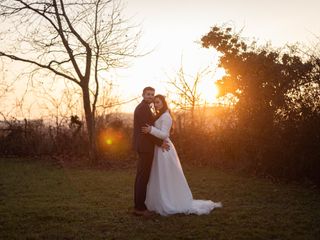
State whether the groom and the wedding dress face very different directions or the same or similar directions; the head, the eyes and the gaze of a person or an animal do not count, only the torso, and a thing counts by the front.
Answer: very different directions

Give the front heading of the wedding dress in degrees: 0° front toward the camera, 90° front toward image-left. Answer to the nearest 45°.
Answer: approximately 90°

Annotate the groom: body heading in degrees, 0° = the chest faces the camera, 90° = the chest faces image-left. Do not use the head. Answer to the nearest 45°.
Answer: approximately 270°
